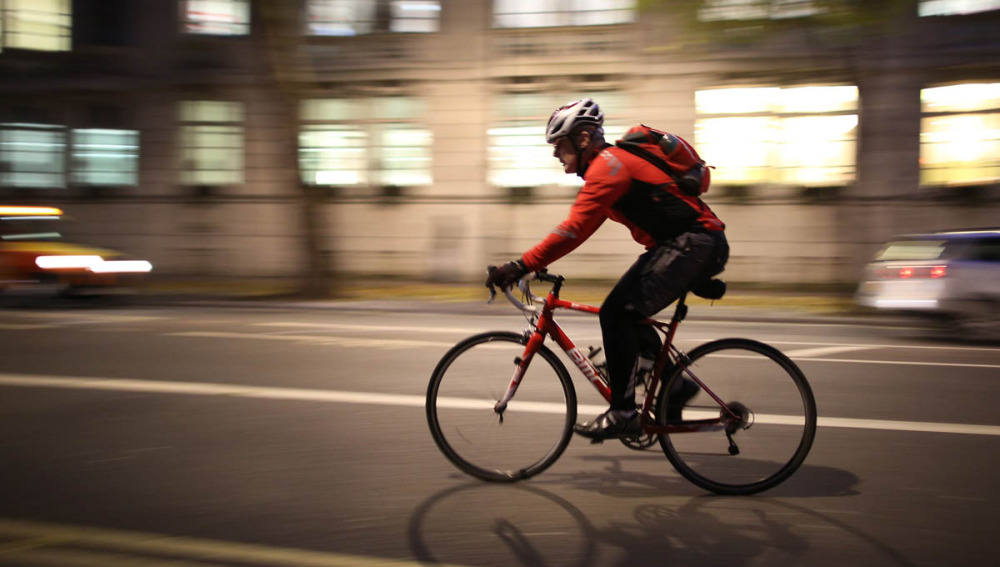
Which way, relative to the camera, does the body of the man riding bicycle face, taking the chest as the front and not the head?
to the viewer's left

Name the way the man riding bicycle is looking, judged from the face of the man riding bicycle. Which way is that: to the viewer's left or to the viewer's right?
to the viewer's left

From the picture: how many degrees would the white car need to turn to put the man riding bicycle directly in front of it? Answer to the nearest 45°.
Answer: approximately 135° to its right

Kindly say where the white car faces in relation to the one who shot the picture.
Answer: facing away from the viewer and to the right of the viewer

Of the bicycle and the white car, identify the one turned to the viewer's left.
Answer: the bicycle

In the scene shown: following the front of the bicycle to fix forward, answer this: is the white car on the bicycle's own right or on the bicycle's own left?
on the bicycle's own right

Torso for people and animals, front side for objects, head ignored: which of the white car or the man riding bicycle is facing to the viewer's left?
the man riding bicycle

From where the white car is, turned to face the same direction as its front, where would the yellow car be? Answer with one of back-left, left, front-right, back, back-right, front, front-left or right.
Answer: back-left

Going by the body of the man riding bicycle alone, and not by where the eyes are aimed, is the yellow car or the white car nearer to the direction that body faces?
the yellow car

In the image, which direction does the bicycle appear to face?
to the viewer's left
